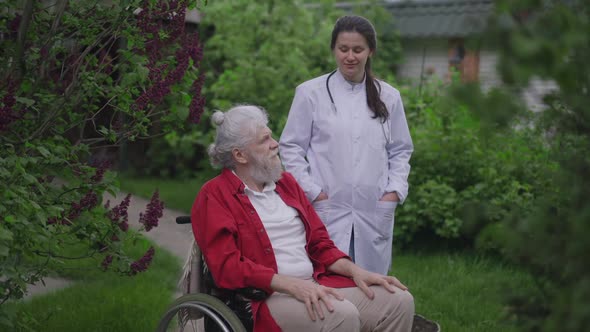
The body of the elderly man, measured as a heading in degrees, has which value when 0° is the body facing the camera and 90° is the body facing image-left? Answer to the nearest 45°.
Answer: approximately 315°

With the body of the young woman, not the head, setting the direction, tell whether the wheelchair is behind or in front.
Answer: in front

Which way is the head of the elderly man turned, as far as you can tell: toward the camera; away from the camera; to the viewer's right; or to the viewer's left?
to the viewer's right

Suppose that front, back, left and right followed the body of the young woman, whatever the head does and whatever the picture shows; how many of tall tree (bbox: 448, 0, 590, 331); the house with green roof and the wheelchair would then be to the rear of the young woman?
1

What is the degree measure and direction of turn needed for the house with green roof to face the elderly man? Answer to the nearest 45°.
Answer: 0° — it already faces them

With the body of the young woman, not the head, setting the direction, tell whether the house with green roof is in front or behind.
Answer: behind

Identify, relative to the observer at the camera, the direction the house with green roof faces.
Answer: facing the viewer

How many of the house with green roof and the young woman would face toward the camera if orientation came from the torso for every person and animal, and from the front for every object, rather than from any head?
2

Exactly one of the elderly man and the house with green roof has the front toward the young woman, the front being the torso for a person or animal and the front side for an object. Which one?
the house with green roof

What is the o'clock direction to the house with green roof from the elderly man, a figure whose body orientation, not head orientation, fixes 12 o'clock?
The house with green roof is roughly at 8 o'clock from the elderly man.

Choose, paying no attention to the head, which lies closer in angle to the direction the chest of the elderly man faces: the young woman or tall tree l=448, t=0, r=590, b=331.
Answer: the tall tree

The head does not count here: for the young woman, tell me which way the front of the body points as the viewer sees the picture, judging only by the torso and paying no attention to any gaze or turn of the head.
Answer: toward the camera

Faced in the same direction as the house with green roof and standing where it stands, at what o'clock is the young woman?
The young woman is roughly at 12 o'clock from the house with green roof.

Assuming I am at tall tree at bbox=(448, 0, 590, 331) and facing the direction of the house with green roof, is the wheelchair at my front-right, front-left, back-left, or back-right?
front-left
